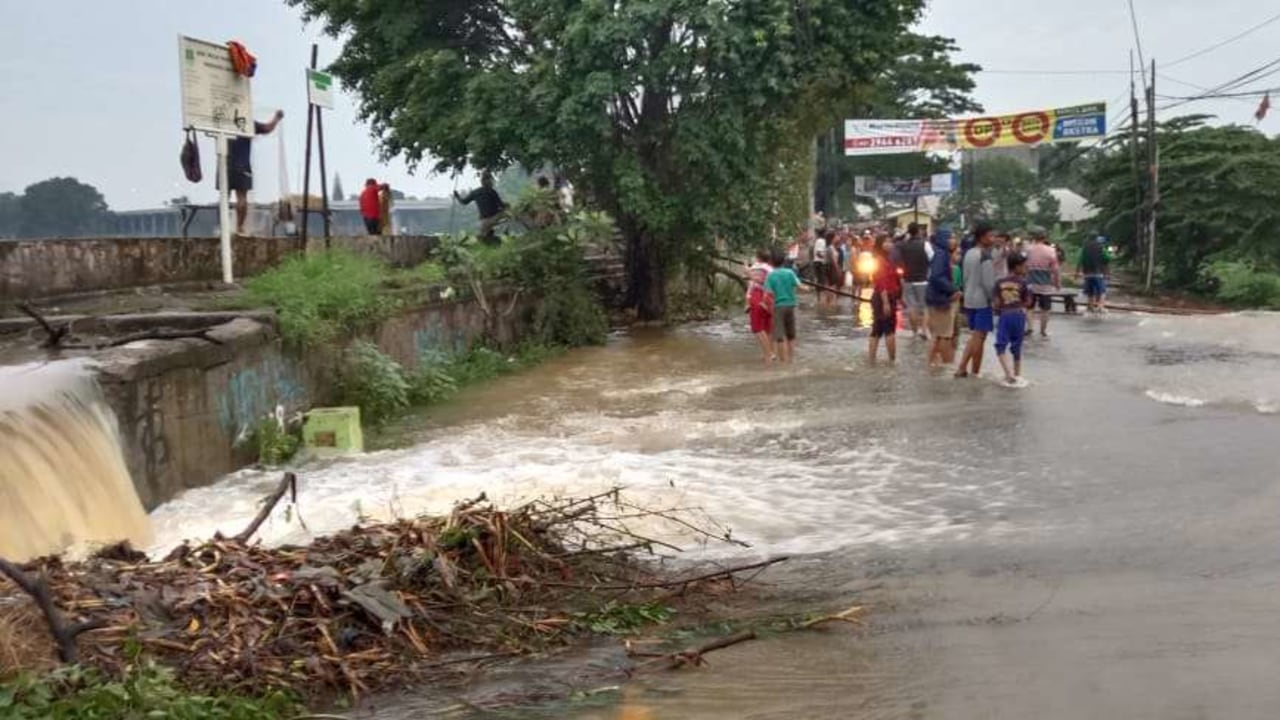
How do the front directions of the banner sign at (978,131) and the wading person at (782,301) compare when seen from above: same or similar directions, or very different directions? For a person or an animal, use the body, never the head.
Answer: very different directions

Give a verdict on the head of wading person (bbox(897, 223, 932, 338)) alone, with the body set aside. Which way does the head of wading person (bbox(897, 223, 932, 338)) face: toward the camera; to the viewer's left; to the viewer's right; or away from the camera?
away from the camera

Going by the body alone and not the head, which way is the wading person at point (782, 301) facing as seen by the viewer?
away from the camera

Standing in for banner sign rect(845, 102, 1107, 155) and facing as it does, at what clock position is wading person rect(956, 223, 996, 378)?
The wading person is roughly at 12 o'clock from the banner sign.

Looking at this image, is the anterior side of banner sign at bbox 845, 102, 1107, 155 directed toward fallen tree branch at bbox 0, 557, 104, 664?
yes

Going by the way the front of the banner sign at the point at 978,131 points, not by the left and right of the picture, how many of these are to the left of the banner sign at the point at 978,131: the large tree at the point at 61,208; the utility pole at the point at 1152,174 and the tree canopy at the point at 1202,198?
2

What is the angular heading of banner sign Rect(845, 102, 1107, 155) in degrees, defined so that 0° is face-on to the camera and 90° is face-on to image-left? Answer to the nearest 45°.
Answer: approximately 0°

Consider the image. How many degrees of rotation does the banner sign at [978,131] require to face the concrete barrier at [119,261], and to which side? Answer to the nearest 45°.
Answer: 0° — it already faces it

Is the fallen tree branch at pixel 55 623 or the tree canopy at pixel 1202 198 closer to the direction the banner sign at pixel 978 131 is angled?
the fallen tree branch

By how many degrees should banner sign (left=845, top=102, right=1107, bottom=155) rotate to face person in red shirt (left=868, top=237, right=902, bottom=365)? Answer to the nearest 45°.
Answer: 0° — it already faces them
